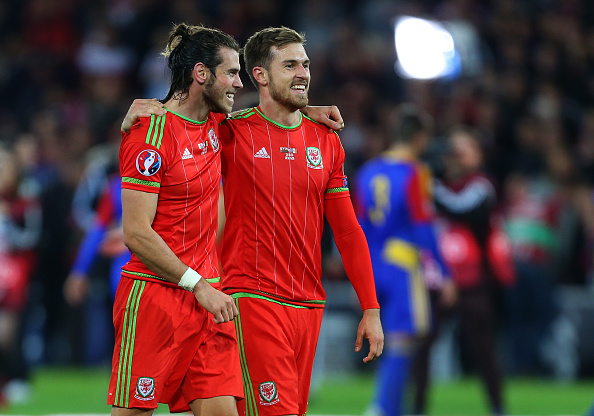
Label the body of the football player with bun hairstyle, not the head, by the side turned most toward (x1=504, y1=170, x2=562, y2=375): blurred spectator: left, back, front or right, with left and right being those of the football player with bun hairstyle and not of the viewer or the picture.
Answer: left

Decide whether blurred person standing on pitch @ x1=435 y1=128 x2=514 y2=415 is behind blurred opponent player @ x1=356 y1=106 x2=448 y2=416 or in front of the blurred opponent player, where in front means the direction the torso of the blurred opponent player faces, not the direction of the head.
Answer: in front

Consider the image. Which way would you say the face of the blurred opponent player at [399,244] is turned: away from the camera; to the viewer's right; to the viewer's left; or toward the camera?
away from the camera

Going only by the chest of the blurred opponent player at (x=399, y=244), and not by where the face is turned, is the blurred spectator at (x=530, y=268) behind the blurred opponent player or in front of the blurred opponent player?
in front

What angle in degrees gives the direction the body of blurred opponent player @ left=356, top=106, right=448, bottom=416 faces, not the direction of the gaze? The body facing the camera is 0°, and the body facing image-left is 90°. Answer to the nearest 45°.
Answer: approximately 225°

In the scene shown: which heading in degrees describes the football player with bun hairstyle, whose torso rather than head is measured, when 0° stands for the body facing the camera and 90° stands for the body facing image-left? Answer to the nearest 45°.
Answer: approximately 315°
